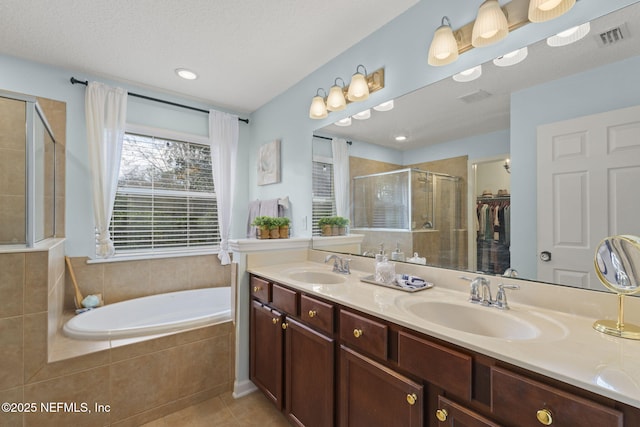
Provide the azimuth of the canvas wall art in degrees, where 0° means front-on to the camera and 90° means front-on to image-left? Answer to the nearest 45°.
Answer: approximately 45°

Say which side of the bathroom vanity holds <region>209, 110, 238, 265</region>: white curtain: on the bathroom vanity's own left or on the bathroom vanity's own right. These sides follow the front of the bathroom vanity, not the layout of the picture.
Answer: on the bathroom vanity's own right

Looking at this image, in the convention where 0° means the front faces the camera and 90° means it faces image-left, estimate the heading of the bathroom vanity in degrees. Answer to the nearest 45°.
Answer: approximately 45°

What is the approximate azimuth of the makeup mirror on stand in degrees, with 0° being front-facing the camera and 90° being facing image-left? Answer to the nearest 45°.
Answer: approximately 45°

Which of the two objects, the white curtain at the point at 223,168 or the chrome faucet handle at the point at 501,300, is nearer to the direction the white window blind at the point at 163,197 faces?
the chrome faucet handle
